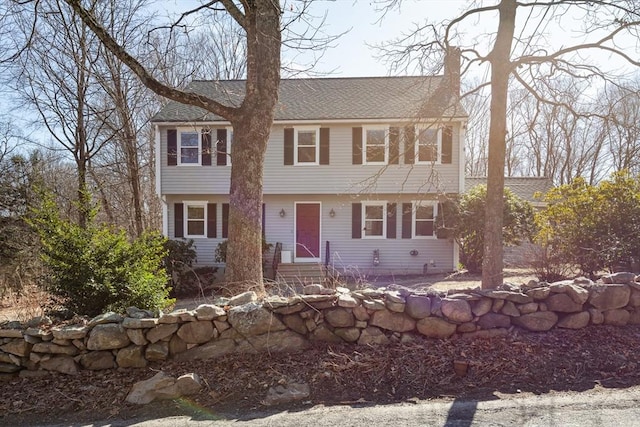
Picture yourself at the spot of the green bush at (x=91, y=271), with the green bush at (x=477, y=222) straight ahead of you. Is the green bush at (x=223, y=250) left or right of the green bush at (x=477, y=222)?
left

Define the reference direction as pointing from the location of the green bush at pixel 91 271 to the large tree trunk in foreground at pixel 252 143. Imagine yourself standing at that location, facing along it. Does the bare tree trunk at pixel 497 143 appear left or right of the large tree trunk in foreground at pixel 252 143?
right

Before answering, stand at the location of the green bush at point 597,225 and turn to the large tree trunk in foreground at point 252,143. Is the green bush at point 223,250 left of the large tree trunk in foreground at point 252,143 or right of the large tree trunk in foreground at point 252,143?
right

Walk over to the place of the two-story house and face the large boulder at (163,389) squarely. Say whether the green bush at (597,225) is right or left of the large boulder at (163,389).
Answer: left

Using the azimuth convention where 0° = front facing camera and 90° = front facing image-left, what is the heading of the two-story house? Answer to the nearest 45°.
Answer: approximately 0°

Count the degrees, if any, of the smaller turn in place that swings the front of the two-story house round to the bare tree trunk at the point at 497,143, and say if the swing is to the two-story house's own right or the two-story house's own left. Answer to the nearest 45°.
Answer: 0° — it already faces it

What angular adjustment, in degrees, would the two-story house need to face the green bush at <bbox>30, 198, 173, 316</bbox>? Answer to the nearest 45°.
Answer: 0° — it already faces it

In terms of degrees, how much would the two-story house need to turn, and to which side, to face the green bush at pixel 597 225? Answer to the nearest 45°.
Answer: approximately 45° to its left
